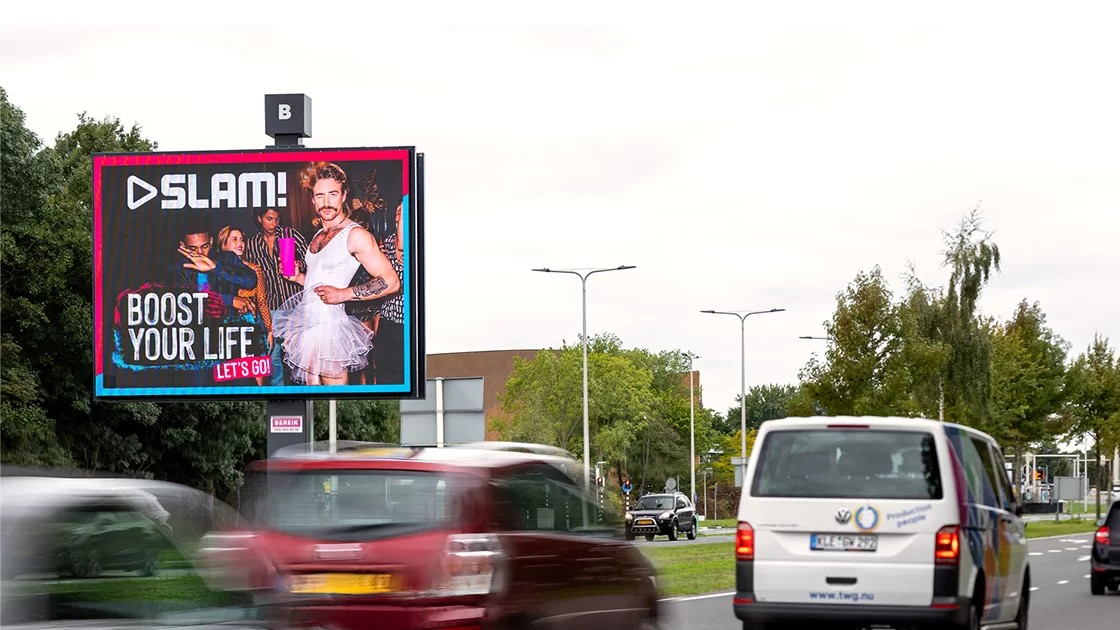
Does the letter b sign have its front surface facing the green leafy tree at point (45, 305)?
no

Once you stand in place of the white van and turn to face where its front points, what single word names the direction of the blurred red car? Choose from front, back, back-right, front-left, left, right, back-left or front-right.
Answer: back-left

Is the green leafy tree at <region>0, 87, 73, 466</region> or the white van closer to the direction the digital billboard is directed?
the white van

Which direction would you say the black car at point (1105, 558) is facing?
away from the camera

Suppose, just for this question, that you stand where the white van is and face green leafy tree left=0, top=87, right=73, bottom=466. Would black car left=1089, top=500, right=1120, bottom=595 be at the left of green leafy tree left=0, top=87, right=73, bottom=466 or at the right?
right

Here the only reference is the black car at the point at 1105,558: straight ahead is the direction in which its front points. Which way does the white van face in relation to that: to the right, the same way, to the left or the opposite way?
the same way

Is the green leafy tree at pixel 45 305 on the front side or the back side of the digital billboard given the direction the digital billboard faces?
on the back side

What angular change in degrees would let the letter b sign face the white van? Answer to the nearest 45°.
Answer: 0° — it already faces it

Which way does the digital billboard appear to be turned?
toward the camera

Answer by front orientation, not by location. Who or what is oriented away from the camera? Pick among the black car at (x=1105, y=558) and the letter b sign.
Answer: the black car

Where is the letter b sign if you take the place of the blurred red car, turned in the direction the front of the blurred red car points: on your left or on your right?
on your left

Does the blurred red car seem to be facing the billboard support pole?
no

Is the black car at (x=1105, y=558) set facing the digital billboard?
no

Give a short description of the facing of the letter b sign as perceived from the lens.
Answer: facing the viewer
